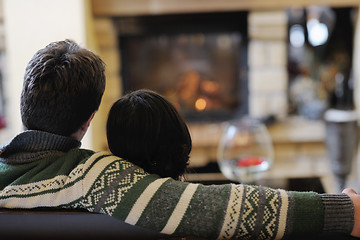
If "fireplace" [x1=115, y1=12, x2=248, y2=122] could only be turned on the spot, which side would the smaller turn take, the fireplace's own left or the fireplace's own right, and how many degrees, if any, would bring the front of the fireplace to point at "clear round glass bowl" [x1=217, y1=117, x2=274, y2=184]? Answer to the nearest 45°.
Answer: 0° — it already faces it

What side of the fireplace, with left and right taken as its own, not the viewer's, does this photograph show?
front

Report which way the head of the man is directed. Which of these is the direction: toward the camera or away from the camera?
away from the camera

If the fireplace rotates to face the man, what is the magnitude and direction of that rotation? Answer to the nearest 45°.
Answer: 0° — it already faces them
